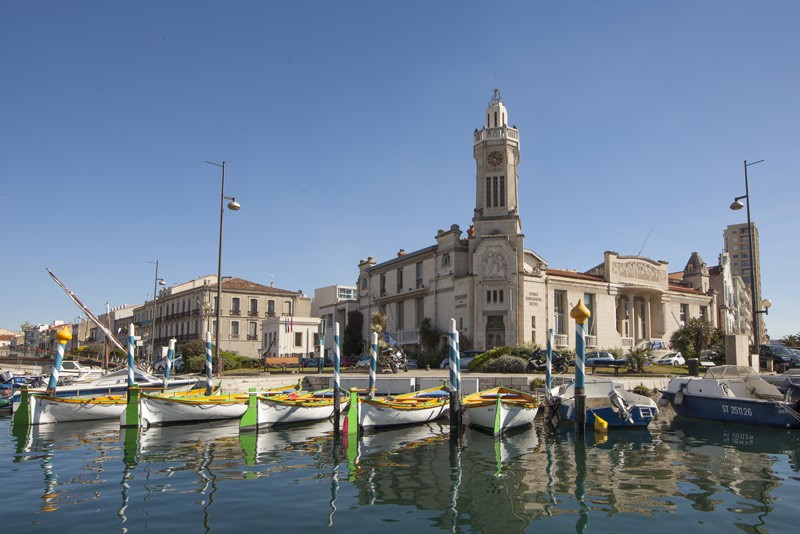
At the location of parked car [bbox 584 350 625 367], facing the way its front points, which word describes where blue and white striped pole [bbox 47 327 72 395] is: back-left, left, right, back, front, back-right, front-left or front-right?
back-right

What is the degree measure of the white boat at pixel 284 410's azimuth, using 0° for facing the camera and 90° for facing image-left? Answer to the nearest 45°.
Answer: approximately 225°

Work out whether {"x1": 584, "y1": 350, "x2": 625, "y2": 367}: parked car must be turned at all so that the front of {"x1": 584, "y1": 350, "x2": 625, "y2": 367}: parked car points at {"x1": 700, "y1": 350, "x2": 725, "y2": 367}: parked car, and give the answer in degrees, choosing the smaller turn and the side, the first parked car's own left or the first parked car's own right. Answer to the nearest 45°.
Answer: approximately 45° to the first parked car's own left

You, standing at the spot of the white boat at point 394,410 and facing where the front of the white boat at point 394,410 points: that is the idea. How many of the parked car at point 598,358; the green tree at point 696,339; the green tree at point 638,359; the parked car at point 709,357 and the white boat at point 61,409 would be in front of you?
4

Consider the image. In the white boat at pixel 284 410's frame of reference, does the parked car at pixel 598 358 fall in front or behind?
in front

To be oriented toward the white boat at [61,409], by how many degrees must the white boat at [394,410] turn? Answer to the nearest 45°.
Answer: approximately 135° to its left

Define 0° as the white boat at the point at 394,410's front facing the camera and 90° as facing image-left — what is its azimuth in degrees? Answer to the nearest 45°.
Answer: approximately 225°

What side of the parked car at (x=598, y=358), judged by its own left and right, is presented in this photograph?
right
